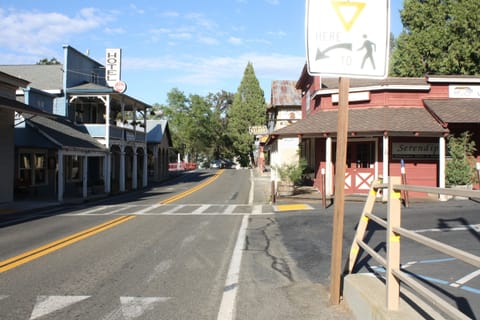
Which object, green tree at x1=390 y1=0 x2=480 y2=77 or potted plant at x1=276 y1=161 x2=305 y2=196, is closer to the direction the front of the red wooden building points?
the potted plant

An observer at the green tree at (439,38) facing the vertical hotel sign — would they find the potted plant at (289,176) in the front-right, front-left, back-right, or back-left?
front-left

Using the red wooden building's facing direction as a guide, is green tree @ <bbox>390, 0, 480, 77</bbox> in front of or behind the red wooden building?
behind

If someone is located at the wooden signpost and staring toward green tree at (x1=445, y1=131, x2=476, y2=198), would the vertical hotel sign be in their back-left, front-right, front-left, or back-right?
front-left

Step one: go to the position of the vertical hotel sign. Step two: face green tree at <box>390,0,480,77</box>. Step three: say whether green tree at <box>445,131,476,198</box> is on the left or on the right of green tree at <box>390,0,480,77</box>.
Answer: right

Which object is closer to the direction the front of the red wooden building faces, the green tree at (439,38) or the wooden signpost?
the wooden signpost

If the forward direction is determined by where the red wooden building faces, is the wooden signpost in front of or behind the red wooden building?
in front
